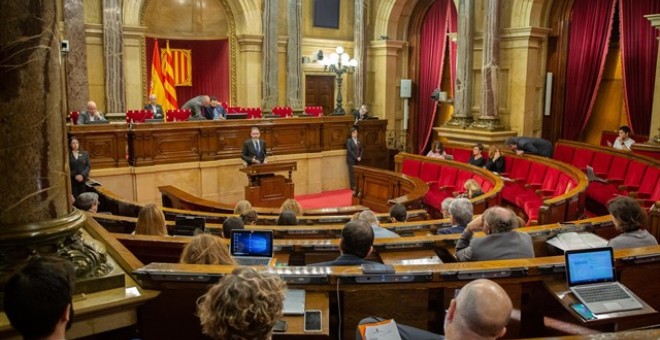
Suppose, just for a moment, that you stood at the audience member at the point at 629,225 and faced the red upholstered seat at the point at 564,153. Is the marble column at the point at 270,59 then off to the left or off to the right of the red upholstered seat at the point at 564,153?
left

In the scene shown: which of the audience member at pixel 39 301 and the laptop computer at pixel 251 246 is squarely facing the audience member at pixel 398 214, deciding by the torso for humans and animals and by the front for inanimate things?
the audience member at pixel 39 301

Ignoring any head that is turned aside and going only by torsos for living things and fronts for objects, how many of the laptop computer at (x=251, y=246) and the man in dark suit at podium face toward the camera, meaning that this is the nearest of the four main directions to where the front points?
2

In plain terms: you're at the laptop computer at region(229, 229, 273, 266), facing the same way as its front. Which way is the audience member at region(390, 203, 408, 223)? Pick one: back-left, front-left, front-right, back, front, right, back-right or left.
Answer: back-left

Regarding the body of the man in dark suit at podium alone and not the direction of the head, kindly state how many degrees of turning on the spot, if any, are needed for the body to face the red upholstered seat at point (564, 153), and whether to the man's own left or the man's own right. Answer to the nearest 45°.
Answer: approximately 90° to the man's own left

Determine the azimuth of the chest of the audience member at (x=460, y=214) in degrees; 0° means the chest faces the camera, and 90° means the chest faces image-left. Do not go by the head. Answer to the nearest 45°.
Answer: approximately 135°

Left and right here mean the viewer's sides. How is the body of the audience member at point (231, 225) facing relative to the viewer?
facing away from the viewer

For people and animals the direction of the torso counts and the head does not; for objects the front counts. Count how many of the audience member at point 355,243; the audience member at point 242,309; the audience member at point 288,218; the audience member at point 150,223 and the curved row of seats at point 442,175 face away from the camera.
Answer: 4

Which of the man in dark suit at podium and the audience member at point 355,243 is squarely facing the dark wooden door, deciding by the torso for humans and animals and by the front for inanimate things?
the audience member

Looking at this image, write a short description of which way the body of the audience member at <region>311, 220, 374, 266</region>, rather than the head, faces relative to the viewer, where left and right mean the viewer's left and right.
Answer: facing away from the viewer

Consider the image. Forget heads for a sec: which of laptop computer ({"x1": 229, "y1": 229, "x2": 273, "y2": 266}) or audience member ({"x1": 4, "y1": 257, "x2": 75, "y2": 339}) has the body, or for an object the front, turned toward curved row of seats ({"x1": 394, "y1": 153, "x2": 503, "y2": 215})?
the audience member

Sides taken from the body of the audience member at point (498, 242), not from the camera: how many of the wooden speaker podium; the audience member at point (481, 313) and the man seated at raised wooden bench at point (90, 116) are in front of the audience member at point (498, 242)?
2

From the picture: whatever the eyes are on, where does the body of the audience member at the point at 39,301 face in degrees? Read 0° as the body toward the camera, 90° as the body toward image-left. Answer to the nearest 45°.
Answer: approximately 225°

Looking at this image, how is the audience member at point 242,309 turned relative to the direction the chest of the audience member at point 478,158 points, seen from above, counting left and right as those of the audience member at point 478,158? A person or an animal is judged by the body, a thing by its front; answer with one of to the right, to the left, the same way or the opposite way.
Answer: to the right
